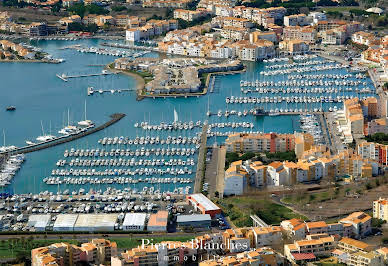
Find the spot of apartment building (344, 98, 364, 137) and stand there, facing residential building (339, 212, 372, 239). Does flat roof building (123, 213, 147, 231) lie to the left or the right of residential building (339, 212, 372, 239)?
right

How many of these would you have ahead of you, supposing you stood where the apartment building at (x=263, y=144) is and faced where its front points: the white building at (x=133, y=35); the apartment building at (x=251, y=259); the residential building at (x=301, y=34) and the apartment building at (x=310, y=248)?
2

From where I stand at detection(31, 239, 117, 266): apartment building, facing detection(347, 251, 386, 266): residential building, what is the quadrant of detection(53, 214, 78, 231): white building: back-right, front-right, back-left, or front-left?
back-left
